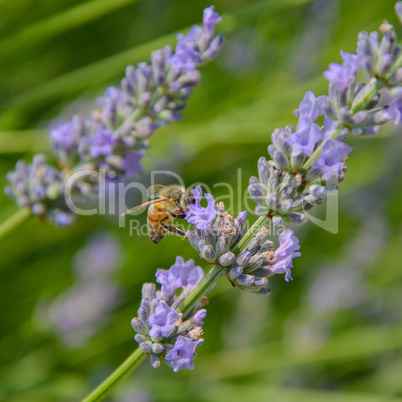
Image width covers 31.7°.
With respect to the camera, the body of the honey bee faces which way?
to the viewer's right
